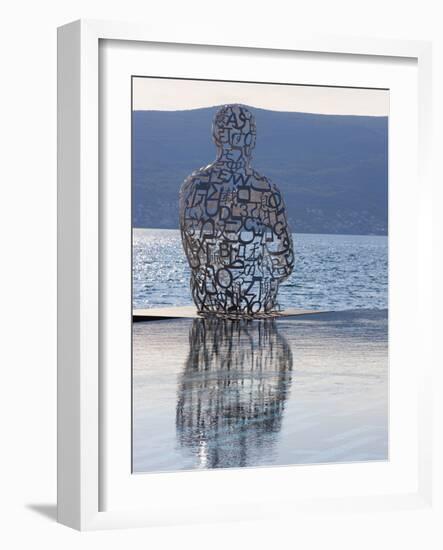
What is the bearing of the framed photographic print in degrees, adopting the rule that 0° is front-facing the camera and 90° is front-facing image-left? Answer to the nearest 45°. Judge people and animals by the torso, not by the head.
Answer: approximately 315°
